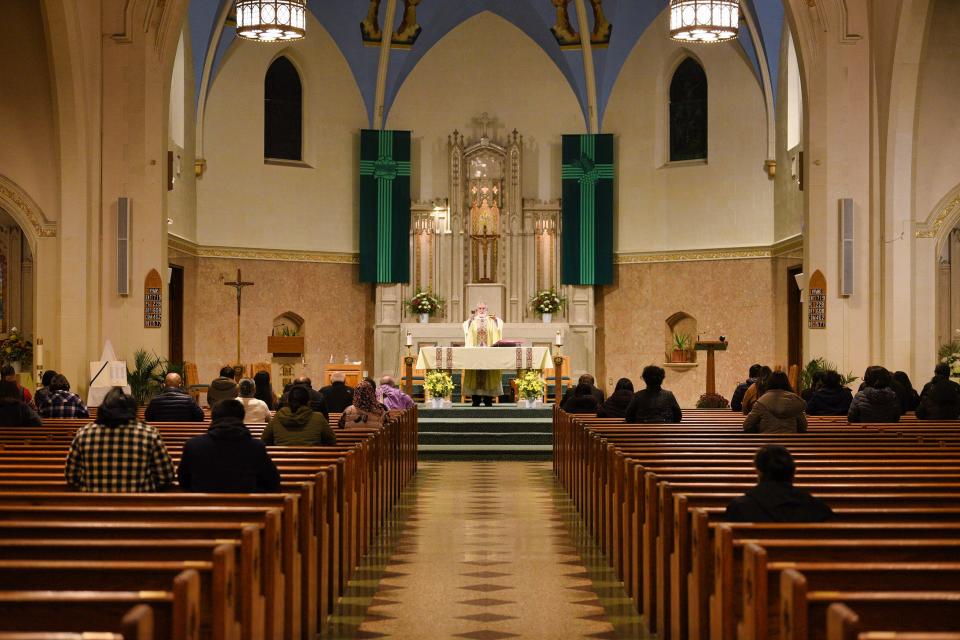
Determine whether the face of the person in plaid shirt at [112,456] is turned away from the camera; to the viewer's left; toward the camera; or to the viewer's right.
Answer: away from the camera

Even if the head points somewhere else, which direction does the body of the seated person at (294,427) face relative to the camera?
away from the camera

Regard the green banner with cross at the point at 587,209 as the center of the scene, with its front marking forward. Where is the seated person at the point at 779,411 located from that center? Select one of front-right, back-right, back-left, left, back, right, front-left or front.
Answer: front

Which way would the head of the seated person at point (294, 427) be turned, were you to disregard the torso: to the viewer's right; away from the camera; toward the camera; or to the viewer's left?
away from the camera

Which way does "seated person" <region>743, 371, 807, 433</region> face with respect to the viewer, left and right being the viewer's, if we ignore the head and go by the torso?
facing away from the viewer

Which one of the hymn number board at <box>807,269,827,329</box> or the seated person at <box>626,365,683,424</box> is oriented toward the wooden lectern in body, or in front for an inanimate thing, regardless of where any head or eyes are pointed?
the seated person

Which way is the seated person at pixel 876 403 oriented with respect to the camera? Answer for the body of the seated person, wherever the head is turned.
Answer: away from the camera

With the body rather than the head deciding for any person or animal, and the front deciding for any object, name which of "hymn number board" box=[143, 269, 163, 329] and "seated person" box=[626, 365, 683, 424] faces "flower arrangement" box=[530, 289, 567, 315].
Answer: the seated person

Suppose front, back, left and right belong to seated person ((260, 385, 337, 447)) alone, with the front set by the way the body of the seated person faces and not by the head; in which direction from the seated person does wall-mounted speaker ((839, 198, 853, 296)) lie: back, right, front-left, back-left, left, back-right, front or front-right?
front-right

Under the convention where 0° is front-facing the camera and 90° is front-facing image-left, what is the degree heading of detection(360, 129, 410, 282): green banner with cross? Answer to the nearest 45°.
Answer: approximately 0°

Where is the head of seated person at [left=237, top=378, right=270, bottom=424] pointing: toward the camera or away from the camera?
away from the camera

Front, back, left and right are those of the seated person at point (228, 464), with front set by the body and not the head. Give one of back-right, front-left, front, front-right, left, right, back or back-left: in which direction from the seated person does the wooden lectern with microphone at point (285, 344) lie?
front

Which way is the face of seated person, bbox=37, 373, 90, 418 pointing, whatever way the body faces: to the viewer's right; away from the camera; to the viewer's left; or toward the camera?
away from the camera

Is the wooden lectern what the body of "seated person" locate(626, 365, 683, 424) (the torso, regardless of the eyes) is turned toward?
yes

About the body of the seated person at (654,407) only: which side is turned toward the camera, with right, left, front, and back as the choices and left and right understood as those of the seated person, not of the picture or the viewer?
back

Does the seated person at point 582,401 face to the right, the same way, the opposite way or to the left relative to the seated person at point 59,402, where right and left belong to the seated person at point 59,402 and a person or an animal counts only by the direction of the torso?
the same way

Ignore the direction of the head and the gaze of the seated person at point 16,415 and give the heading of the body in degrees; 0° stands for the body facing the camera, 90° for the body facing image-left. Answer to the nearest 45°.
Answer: approximately 180°

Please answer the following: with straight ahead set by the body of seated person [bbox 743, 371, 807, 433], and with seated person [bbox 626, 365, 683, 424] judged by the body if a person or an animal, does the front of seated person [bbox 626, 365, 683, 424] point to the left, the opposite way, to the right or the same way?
the same way

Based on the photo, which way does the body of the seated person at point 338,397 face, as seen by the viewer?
away from the camera

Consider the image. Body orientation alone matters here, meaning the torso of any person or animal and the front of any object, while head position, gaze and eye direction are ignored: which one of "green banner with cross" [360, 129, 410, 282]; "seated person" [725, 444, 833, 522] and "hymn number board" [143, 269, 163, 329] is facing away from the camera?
the seated person

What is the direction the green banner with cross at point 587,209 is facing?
toward the camera
